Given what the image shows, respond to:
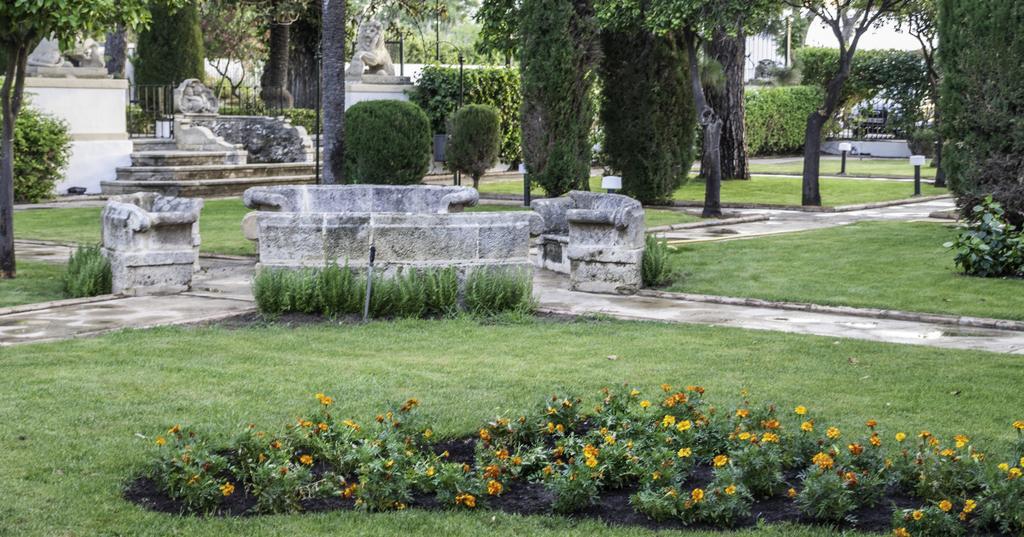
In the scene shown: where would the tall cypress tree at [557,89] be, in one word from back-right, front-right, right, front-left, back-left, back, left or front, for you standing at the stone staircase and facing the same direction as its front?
front-left

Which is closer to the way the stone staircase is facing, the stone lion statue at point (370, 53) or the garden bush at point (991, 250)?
the garden bush

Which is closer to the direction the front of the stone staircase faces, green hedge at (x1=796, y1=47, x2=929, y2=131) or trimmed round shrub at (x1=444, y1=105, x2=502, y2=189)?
the trimmed round shrub

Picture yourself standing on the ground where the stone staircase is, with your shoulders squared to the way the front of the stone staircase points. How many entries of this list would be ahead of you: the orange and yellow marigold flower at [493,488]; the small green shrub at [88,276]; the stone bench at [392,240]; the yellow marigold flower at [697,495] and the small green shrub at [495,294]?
5

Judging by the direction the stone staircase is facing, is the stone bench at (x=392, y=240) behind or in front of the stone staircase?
in front

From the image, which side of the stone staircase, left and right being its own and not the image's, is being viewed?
front

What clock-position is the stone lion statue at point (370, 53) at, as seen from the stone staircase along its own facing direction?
The stone lion statue is roughly at 8 o'clock from the stone staircase.

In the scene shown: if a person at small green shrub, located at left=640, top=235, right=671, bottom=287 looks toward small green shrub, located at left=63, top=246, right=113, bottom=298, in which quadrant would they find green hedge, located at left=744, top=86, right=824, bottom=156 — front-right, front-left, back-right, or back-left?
back-right

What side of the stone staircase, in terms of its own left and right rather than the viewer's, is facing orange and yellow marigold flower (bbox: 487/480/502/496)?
front

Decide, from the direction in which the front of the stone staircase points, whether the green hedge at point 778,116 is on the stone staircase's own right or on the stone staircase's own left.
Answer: on the stone staircase's own left

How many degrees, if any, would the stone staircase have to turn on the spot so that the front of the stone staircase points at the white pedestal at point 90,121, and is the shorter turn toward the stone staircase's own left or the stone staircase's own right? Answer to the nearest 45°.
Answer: approximately 90° to the stone staircase's own right

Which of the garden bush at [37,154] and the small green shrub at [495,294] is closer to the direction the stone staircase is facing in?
the small green shrub

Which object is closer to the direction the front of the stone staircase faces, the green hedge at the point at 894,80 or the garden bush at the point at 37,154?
the garden bush

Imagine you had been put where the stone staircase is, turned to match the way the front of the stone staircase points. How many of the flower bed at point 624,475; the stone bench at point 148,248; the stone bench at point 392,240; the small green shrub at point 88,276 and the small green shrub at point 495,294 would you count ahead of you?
5

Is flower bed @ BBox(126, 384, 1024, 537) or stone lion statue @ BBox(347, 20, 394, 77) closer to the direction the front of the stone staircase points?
the flower bed

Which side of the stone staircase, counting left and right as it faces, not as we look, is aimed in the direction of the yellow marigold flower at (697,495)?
front
